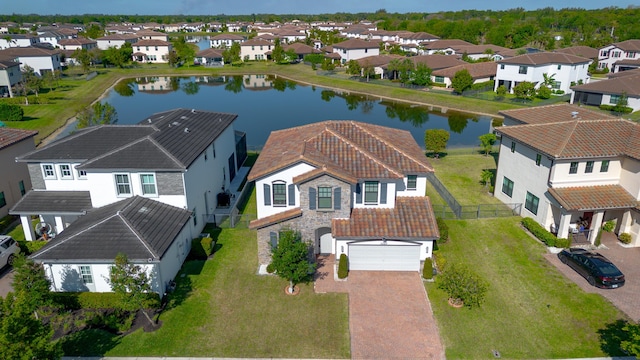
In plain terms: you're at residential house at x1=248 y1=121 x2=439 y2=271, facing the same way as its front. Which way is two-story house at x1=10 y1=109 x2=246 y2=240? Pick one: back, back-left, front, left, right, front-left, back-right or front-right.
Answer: right

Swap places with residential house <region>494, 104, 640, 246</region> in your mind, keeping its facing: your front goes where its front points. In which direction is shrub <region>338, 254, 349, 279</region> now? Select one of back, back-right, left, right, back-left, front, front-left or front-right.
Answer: right

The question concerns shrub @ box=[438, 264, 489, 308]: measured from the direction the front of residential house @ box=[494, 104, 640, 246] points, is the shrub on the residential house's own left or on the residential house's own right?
on the residential house's own right

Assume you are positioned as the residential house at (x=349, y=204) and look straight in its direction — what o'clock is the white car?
The white car is roughly at 3 o'clock from the residential house.

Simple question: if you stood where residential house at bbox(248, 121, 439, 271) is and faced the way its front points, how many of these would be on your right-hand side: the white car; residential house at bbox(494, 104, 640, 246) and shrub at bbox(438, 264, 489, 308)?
1

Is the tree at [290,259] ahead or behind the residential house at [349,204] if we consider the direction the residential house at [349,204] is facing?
ahead
